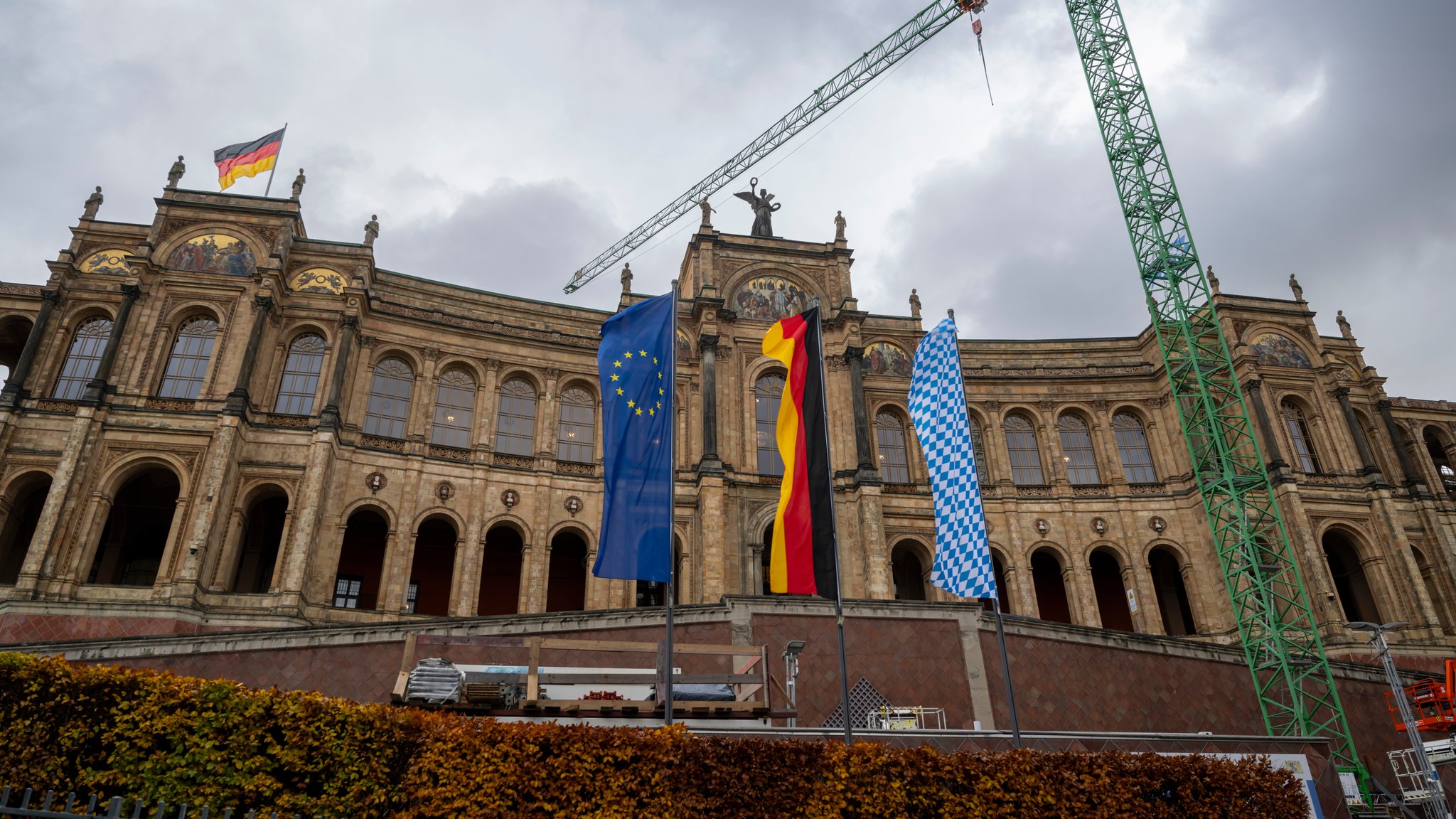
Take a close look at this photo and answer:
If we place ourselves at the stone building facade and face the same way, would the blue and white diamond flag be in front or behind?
in front

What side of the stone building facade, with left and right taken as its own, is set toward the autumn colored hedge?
front

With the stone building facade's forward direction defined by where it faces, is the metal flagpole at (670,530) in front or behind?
in front

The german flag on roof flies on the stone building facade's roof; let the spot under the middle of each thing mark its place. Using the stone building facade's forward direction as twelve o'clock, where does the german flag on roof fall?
The german flag on roof is roughly at 2 o'clock from the stone building facade.

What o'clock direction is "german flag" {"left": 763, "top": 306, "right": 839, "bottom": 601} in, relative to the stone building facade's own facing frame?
The german flag is roughly at 11 o'clock from the stone building facade.

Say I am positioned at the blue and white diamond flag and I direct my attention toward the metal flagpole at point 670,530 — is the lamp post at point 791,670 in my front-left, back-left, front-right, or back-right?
front-right

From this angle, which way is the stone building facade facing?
toward the camera

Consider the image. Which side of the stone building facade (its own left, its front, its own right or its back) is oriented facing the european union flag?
front
